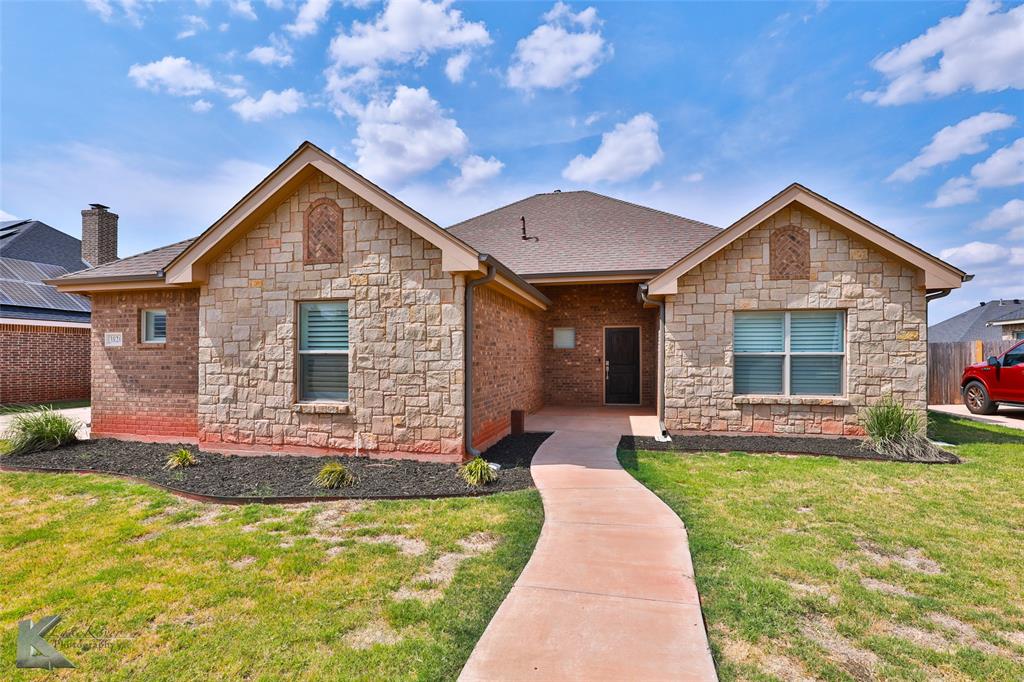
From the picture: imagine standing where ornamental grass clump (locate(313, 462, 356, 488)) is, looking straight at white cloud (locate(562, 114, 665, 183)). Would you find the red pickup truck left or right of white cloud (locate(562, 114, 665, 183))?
right

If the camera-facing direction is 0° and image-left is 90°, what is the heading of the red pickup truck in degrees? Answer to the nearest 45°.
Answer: approximately 135°

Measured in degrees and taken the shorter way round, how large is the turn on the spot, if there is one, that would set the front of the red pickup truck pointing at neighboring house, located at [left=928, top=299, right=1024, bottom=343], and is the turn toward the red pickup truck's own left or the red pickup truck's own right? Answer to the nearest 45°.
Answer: approximately 45° to the red pickup truck's own right
